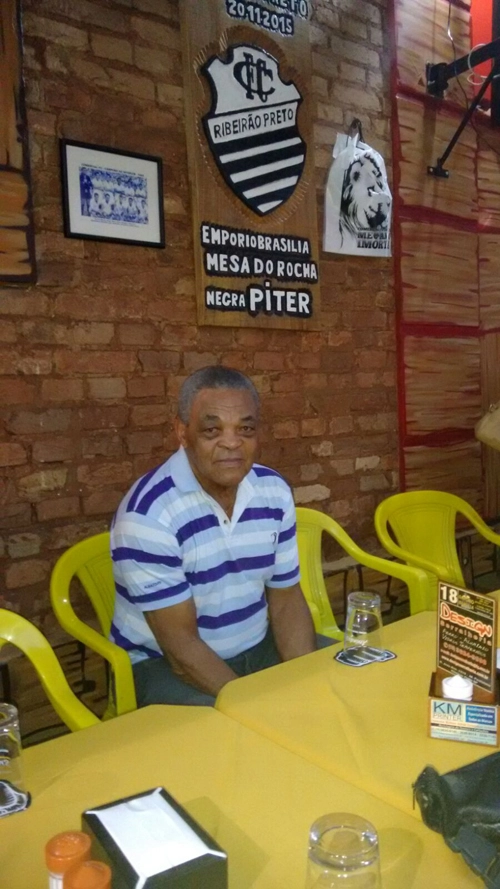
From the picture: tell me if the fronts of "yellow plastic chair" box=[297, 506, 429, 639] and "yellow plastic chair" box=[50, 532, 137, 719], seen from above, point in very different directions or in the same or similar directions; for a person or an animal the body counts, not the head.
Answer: same or similar directions

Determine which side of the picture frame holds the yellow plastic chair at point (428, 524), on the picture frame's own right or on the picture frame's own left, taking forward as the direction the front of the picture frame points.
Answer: on the picture frame's own left

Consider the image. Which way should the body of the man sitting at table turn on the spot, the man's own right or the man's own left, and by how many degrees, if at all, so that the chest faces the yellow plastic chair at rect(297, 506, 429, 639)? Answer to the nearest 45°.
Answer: approximately 90° to the man's own left

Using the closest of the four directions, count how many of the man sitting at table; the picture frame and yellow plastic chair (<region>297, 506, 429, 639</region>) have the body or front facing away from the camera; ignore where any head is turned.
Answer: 0

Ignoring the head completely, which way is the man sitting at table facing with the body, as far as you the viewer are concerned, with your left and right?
facing the viewer and to the right of the viewer

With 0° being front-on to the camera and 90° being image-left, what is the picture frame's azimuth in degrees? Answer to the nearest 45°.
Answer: approximately 315°

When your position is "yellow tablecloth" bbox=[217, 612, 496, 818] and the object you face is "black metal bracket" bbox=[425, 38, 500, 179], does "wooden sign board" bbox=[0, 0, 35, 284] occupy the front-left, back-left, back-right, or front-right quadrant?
front-left

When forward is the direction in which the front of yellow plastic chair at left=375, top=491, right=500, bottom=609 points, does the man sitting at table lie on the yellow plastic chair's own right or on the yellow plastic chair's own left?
on the yellow plastic chair's own right

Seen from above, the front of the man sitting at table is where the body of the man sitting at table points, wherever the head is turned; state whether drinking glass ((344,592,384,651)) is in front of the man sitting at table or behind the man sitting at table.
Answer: in front

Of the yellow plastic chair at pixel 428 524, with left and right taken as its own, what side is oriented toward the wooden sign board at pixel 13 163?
right

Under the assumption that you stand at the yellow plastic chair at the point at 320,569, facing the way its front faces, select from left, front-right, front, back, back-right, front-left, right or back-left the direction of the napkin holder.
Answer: front-right
